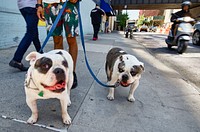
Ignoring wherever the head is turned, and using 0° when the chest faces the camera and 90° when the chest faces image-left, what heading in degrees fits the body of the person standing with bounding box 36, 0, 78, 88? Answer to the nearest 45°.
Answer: approximately 0°

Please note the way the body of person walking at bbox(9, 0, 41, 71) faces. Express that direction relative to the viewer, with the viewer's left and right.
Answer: facing to the right of the viewer

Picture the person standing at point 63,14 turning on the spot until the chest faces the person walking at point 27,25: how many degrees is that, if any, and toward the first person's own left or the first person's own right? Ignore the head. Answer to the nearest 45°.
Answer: approximately 135° to the first person's own right
